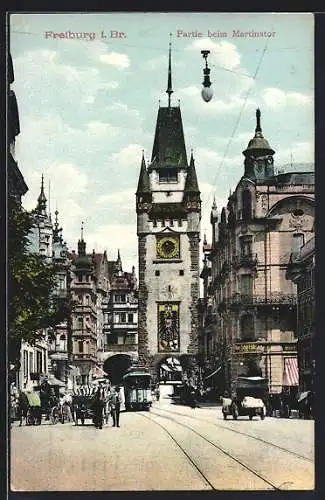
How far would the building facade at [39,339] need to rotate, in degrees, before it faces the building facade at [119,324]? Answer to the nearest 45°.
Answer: approximately 45° to its left

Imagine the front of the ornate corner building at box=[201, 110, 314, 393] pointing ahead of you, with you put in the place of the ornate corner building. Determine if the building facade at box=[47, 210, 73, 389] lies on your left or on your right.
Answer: on your right

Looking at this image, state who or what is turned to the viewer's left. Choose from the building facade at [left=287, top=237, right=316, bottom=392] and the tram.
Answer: the building facade

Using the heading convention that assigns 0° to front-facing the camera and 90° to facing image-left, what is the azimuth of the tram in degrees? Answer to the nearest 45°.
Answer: approximately 0°

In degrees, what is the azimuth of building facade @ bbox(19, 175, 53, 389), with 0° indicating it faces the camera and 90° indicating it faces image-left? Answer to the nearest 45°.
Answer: approximately 315°

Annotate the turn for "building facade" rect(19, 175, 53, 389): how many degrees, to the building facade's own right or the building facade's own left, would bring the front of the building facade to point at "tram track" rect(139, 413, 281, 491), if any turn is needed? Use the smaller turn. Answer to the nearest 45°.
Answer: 0° — it already faces it

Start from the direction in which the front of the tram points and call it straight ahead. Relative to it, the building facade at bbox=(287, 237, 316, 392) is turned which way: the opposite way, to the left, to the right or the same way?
to the right

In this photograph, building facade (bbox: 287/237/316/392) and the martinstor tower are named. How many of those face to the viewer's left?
1

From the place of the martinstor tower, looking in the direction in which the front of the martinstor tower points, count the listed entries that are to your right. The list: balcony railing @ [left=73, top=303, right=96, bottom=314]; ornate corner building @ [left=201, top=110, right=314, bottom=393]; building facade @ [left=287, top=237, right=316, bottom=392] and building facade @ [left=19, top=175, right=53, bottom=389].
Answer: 2

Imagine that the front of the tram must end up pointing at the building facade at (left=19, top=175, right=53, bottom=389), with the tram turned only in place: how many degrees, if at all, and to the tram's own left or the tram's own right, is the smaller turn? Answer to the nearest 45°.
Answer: approximately 90° to the tram's own right

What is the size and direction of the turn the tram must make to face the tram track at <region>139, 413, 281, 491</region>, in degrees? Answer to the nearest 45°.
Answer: approximately 45° to its left

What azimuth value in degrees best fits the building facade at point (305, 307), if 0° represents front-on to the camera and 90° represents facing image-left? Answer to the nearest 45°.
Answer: approximately 90°

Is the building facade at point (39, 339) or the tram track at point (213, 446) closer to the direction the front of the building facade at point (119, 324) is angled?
the tram track
